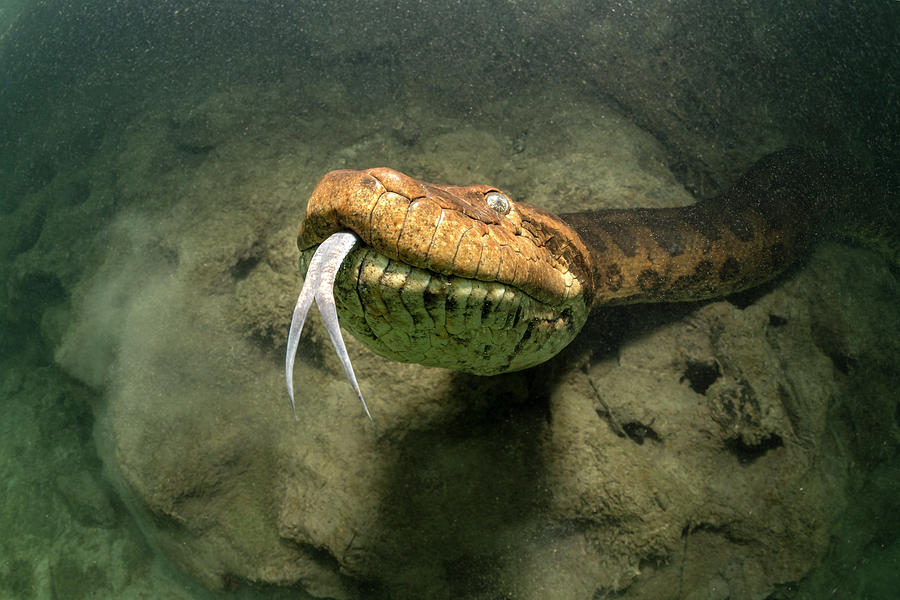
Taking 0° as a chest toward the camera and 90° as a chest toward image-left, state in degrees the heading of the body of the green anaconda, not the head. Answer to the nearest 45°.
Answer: approximately 45°
